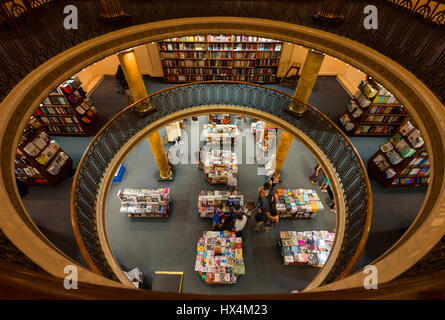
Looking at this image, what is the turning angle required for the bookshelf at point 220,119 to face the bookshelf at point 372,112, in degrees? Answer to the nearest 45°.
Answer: approximately 90° to its left

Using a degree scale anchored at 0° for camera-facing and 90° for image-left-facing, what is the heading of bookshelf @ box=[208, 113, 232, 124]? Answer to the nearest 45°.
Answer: approximately 0°

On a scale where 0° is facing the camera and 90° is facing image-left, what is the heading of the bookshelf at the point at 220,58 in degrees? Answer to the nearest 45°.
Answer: approximately 0°
